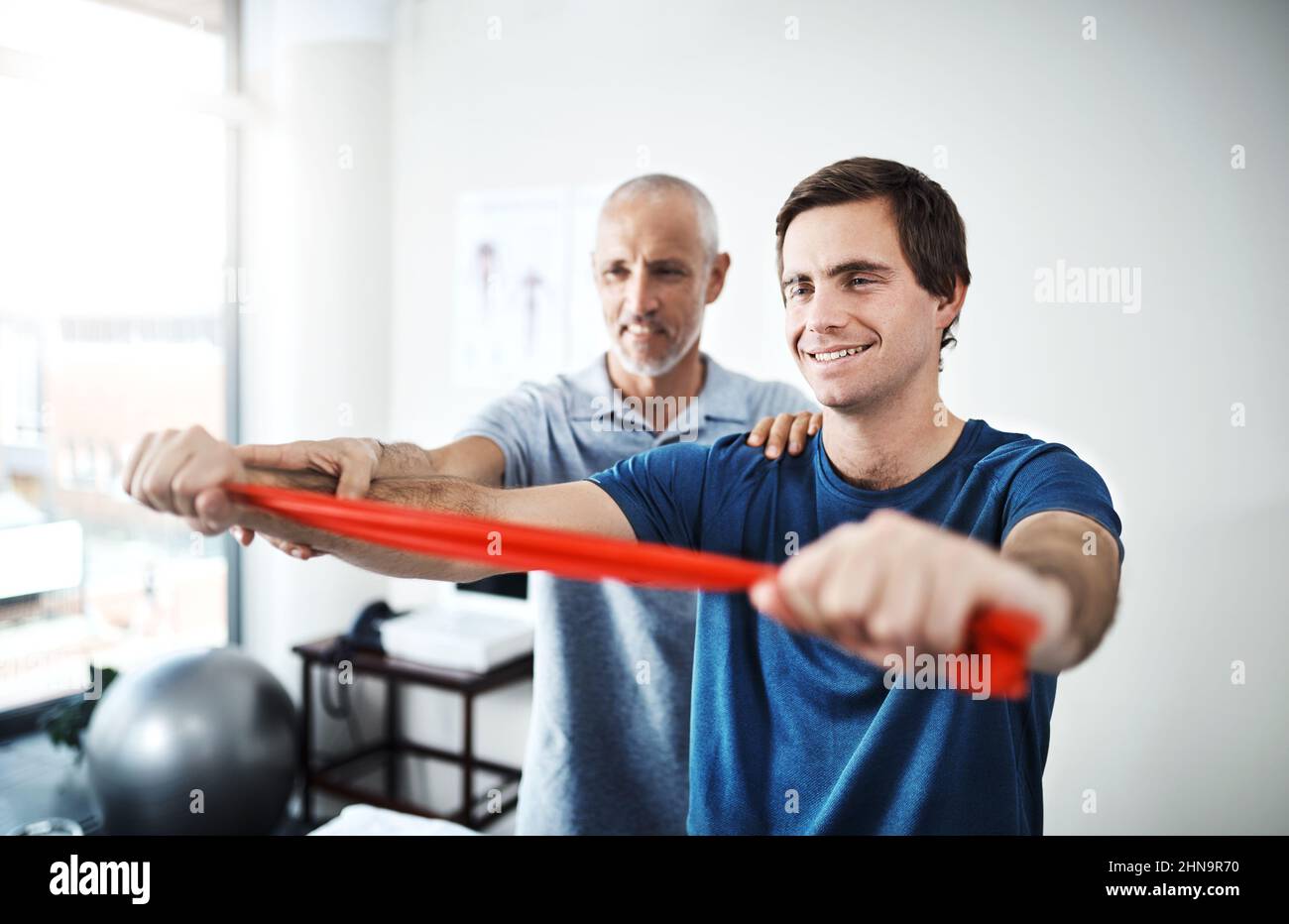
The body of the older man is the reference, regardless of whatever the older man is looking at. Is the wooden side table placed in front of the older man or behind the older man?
behind

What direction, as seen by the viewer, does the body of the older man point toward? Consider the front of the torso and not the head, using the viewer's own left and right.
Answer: facing the viewer

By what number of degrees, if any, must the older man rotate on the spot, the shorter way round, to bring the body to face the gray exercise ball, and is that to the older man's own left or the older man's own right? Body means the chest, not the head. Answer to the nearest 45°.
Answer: approximately 135° to the older man's own right

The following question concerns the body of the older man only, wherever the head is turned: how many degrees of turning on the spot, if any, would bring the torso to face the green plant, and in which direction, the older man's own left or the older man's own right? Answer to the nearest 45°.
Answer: approximately 135° to the older man's own right
